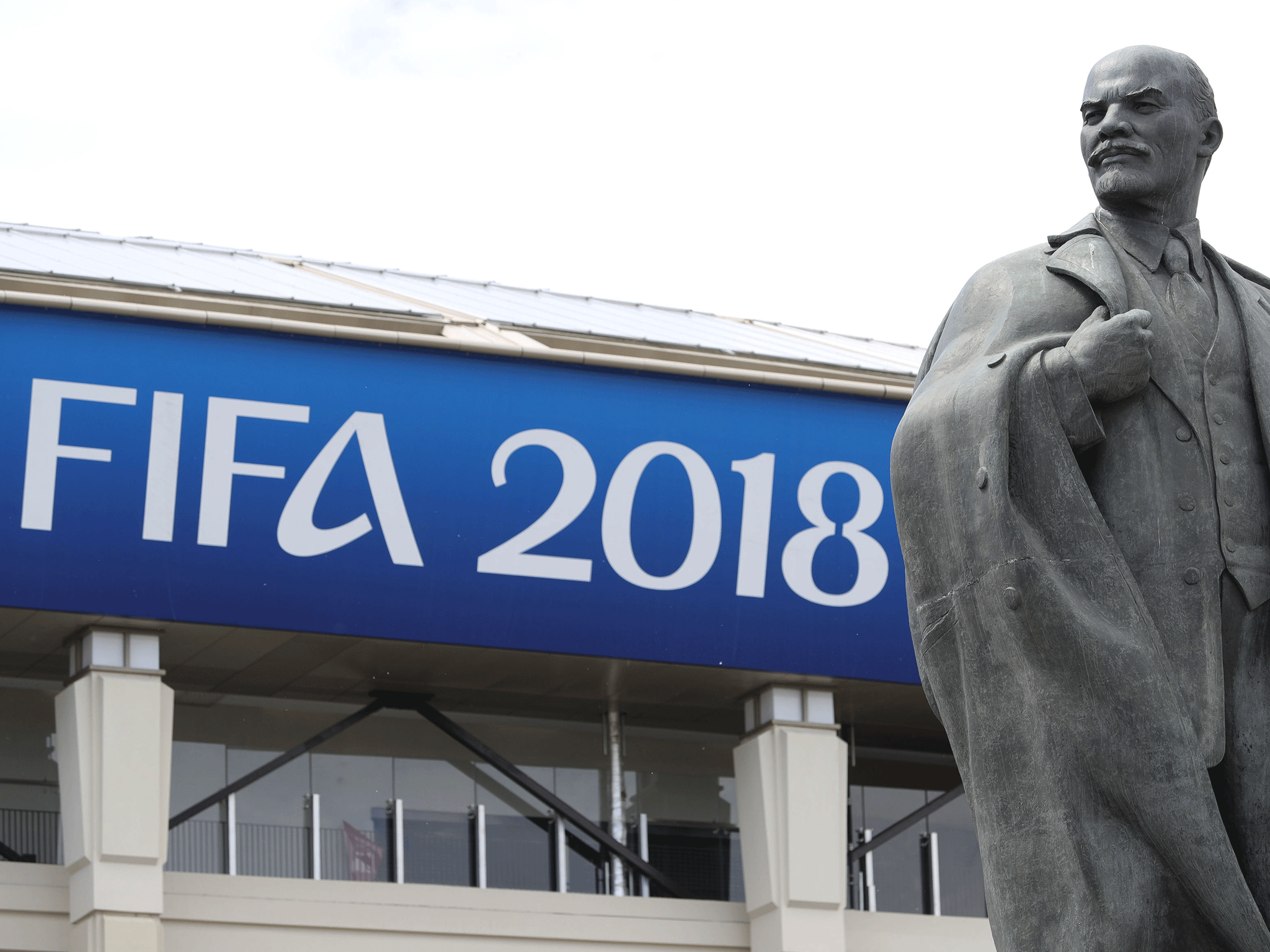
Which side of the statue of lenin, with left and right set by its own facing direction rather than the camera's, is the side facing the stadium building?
back

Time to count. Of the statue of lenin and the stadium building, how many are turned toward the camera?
2

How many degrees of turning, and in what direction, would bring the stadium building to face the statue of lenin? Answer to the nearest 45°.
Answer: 0° — it already faces it

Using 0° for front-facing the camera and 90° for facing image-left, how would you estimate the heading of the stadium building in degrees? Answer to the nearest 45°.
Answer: approximately 0°

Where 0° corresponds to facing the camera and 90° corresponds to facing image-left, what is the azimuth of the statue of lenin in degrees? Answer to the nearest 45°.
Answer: approximately 0°
